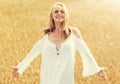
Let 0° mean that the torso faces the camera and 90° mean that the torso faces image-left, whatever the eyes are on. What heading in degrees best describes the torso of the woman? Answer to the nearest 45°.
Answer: approximately 0°
